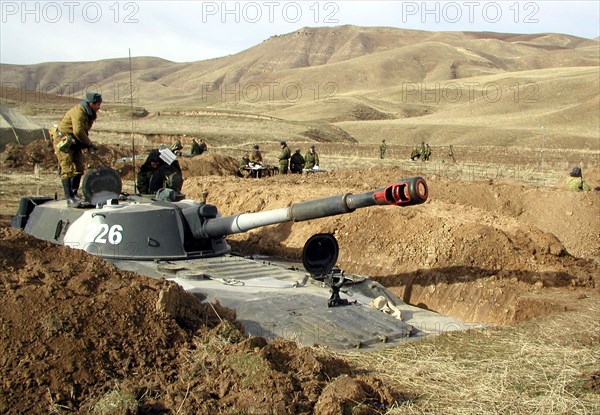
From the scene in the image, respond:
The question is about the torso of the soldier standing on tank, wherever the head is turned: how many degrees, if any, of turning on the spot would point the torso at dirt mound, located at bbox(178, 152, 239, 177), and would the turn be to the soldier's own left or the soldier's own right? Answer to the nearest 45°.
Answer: approximately 90° to the soldier's own left

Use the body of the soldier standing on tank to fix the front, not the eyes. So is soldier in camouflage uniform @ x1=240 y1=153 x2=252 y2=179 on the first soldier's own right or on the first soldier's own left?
on the first soldier's own left

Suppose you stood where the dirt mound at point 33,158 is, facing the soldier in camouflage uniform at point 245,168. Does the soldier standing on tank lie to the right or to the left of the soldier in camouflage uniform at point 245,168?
right

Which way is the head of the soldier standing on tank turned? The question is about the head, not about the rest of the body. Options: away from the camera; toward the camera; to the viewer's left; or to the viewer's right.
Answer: to the viewer's right

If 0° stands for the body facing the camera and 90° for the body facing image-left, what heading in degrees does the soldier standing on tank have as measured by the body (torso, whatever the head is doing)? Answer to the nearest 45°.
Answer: approximately 270°

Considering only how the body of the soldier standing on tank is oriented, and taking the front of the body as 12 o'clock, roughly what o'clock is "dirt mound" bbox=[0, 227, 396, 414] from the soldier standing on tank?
The dirt mound is roughly at 3 o'clock from the soldier standing on tank.
